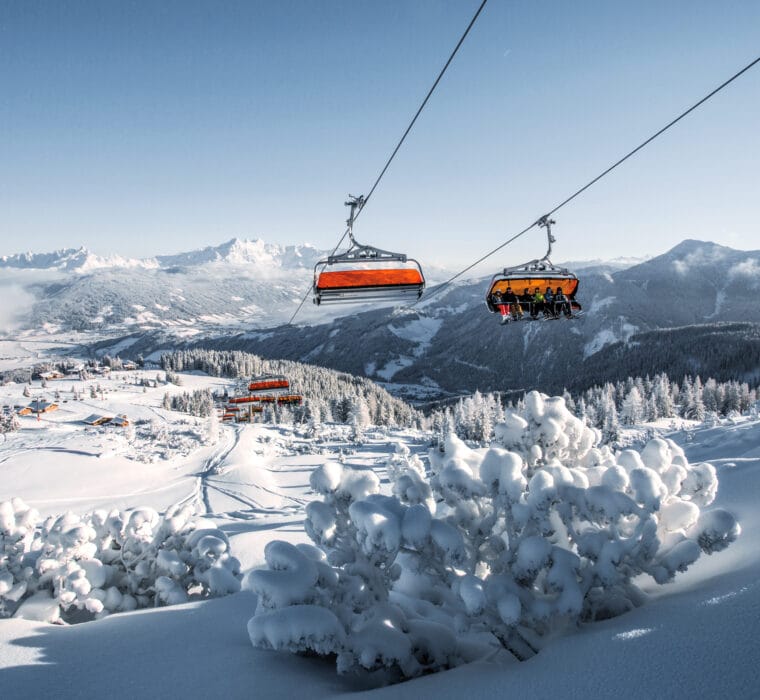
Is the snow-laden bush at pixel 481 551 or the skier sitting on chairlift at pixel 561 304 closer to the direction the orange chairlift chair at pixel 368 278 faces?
the skier sitting on chairlift

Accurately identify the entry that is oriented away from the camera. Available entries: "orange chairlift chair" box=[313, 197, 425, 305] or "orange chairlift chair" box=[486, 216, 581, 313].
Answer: "orange chairlift chair" box=[313, 197, 425, 305]

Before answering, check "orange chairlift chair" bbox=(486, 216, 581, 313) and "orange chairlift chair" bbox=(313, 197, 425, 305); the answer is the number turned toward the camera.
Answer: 1

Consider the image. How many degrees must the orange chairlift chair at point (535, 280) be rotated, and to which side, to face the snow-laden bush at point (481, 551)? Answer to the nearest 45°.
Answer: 0° — it already faces it

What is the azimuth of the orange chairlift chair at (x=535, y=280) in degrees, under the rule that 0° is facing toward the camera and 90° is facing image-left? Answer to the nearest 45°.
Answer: approximately 0°

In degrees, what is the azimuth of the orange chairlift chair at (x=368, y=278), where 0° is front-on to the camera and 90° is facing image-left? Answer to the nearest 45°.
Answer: approximately 180°

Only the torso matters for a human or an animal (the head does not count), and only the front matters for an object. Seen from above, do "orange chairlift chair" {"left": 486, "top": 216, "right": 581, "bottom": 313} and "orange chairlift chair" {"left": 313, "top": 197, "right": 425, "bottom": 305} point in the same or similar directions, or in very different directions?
very different directions
